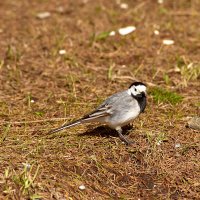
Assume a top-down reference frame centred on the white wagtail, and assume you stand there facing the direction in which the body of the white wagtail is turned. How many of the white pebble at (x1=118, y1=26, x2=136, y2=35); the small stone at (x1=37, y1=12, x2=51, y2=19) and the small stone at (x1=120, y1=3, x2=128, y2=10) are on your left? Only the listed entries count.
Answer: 3

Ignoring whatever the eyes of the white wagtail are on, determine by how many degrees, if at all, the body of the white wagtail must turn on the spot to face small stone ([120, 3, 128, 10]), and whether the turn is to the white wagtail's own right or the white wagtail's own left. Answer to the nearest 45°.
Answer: approximately 90° to the white wagtail's own left

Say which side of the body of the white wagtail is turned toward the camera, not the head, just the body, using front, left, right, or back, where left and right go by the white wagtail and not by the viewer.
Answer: right

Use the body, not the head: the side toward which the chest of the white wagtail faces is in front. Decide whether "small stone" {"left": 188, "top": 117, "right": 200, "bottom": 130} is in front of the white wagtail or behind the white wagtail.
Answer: in front

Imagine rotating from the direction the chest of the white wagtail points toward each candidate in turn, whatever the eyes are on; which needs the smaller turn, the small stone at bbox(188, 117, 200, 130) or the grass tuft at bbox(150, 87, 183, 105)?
the small stone

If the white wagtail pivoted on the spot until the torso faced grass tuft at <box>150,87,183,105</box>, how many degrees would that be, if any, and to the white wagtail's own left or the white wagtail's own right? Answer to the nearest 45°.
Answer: approximately 45° to the white wagtail's own left

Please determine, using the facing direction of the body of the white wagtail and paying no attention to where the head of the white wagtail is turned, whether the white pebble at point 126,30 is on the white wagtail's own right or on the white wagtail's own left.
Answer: on the white wagtail's own left

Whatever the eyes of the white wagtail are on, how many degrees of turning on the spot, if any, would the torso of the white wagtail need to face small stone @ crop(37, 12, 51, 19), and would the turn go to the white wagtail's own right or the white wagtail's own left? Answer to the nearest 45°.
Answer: approximately 90° to the white wagtail's own left
